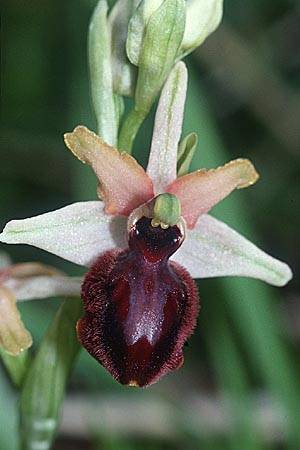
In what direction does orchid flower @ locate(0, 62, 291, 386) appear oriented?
toward the camera
